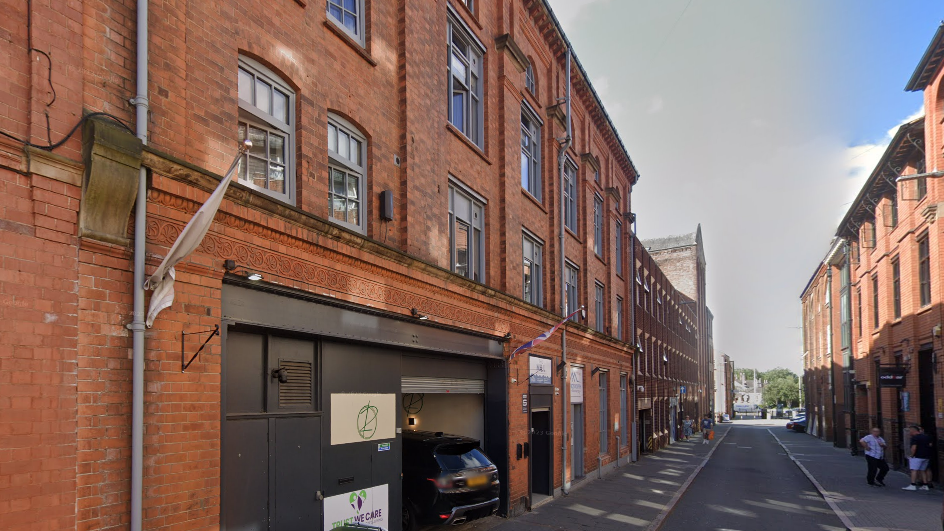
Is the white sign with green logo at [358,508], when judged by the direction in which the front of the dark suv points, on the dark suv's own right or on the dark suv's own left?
on the dark suv's own left

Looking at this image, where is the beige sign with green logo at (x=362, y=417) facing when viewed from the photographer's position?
facing the viewer and to the right of the viewer

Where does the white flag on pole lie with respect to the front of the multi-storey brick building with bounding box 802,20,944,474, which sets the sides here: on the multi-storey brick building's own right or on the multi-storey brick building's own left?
on the multi-storey brick building's own left

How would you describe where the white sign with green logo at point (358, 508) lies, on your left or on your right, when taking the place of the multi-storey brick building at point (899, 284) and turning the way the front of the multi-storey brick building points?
on your left

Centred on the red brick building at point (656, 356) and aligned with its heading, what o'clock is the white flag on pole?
The white flag on pole is roughly at 3 o'clock from the red brick building.

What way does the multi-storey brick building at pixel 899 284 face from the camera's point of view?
to the viewer's left

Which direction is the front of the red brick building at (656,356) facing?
to the viewer's right

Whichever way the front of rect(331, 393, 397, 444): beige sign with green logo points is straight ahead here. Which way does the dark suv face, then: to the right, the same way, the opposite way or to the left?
the opposite way

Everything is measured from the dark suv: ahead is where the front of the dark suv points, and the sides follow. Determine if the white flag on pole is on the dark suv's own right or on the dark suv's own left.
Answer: on the dark suv's own left

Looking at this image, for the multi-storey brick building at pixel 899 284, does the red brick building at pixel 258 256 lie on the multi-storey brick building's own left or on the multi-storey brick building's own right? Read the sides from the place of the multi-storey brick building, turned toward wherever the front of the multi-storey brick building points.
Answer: on the multi-storey brick building's own left

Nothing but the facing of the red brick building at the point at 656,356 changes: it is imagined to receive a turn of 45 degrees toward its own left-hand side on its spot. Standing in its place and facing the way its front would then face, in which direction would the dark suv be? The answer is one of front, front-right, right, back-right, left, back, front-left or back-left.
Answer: back-right

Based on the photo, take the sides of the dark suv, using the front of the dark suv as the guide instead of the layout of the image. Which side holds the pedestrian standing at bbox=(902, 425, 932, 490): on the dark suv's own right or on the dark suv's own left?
on the dark suv's own right

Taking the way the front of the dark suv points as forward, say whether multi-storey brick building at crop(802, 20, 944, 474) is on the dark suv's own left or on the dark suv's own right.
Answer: on the dark suv's own right
